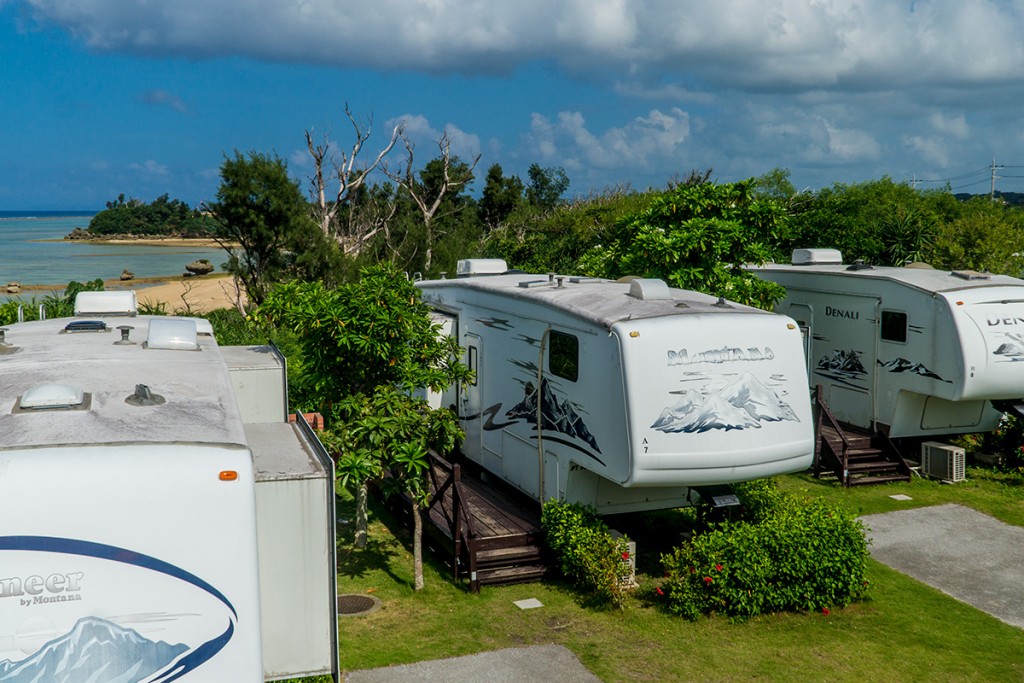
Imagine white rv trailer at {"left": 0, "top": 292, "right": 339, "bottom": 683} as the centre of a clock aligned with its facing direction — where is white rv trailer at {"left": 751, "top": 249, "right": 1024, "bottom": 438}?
white rv trailer at {"left": 751, "top": 249, "right": 1024, "bottom": 438} is roughly at 8 o'clock from white rv trailer at {"left": 0, "top": 292, "right": 339, "bottom": 683}.

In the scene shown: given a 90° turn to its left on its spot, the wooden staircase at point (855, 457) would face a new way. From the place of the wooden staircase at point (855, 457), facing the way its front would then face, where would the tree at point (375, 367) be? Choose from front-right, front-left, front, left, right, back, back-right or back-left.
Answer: back

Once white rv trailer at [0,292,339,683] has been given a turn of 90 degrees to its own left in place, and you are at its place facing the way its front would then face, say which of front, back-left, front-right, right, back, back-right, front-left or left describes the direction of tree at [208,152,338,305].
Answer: left

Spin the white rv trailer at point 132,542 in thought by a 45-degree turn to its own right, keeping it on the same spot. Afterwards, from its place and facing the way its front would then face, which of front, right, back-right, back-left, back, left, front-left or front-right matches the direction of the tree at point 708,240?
back

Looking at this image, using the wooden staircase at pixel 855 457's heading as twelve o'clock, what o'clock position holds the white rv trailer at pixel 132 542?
The white rv trailer is roughly at 2 o'clock from the wooden staircase.

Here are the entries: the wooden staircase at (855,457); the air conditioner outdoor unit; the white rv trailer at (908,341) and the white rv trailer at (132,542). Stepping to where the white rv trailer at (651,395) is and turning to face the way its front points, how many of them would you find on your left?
3

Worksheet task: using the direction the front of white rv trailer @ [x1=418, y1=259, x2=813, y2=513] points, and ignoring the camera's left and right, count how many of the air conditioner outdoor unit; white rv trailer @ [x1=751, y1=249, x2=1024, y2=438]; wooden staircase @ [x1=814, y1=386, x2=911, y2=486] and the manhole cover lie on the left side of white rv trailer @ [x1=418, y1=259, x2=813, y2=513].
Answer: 3

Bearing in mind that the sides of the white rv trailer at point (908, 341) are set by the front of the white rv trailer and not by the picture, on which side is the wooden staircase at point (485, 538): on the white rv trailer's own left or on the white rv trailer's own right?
on the white rv trailer's own right

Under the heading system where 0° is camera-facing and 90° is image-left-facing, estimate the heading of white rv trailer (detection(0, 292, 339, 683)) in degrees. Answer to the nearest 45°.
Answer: approximately 0°
